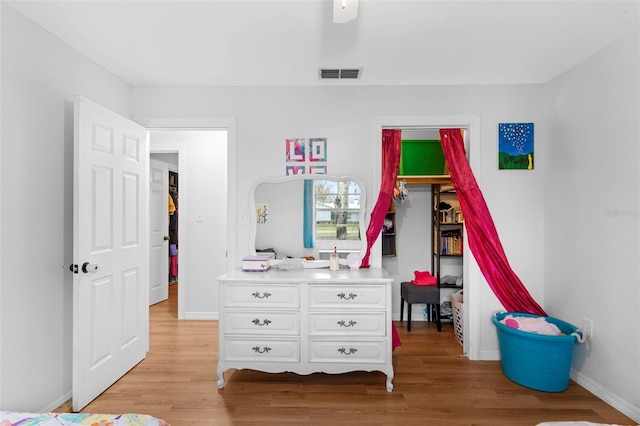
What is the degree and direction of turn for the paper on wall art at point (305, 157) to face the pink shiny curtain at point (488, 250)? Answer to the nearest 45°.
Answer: approximately 90° to its left

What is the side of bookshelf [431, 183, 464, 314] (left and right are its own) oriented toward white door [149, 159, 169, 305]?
right

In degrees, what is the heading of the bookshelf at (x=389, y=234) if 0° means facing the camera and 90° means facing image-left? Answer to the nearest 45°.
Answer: approximately 0°

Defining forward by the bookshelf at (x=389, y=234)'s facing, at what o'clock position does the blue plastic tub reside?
The blue plastic tub is roughly at 11 o'clock from the bookshelf.

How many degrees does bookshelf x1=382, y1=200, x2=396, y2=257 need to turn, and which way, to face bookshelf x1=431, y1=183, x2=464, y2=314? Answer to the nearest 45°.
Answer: approximately 90° to its left

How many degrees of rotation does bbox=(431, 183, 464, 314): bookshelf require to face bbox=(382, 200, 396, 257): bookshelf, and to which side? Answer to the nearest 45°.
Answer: approximately 90° to its right

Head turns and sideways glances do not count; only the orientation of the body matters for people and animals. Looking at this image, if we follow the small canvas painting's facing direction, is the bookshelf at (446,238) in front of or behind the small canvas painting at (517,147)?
behind

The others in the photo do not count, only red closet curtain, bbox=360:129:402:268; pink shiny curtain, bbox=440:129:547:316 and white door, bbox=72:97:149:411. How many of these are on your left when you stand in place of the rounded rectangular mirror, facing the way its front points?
2

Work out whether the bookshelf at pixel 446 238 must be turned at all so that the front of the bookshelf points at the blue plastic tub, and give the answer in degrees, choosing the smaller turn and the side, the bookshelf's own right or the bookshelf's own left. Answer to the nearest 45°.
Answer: approximately 45° to the bookshelf's own left
